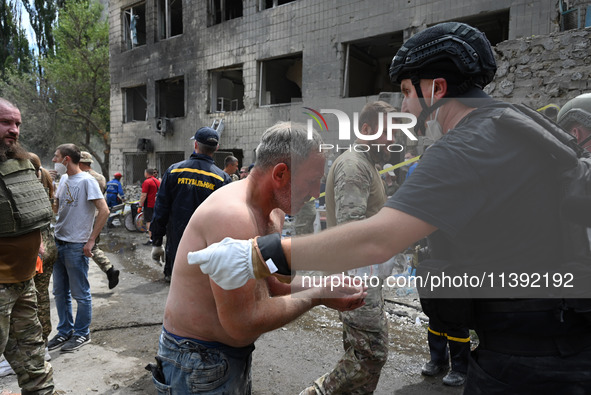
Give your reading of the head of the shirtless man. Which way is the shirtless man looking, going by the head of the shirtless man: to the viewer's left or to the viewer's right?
to the viewer's right

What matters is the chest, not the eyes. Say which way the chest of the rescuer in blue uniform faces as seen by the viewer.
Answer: away from the camera

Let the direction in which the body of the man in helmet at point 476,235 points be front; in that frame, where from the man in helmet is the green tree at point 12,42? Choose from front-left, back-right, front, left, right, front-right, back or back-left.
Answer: front-right

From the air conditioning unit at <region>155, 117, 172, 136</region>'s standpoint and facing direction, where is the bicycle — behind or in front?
in front

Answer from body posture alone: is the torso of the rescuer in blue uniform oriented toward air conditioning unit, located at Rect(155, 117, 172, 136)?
yes

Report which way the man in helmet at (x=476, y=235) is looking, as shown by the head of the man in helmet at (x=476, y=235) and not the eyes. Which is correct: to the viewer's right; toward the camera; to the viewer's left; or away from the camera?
to the viewer's left

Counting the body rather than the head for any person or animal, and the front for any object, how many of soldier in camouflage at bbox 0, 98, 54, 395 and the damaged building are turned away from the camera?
0

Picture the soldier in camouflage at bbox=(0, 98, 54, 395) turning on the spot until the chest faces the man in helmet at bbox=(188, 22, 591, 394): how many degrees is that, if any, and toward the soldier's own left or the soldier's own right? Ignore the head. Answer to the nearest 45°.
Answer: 0° — they already face them
